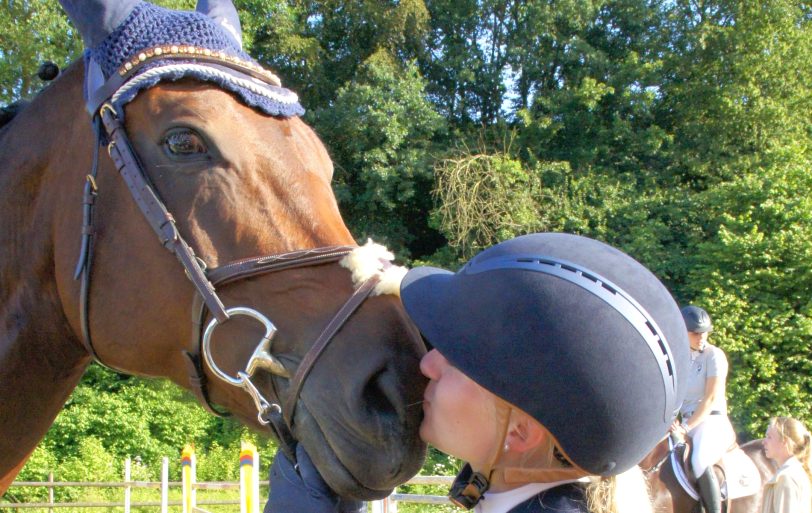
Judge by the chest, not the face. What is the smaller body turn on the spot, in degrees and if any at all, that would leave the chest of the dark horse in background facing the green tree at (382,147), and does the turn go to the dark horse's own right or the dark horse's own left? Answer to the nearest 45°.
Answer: approximately 45° to the dark horse's own right

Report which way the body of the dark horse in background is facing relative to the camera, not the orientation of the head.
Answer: to the viewer's left

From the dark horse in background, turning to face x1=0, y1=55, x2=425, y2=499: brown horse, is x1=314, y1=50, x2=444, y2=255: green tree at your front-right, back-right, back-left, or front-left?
back-right

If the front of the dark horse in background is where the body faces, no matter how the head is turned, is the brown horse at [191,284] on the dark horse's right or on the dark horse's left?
on the dark horse's left
